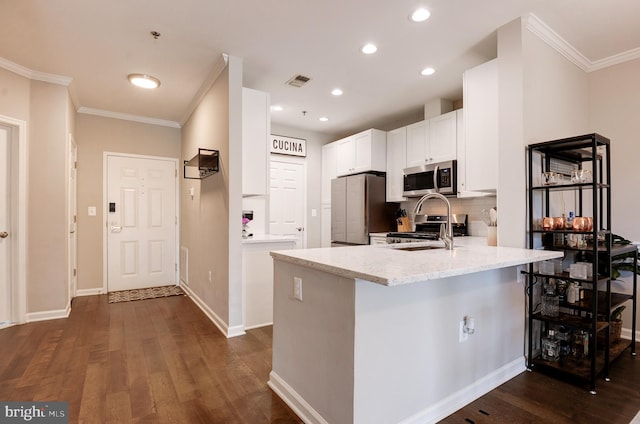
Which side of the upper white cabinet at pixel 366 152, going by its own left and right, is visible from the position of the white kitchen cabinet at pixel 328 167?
right

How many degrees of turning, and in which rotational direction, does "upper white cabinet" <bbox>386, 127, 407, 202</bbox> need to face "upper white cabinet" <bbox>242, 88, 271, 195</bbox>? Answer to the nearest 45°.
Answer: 0° — it already faces it

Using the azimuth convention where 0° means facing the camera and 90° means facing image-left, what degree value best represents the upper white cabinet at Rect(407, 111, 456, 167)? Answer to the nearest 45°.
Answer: approximately 45°

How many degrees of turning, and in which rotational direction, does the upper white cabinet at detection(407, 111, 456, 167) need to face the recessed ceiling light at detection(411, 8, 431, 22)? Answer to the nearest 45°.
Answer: approximately 45° to its left

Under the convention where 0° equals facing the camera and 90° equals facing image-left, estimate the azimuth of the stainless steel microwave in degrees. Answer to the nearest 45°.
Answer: approximately 45°

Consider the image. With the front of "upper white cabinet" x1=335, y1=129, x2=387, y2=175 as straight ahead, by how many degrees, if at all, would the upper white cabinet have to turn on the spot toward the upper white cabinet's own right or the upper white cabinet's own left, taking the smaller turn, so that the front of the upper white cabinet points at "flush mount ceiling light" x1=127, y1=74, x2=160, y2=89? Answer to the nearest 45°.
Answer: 0° — it already faces it

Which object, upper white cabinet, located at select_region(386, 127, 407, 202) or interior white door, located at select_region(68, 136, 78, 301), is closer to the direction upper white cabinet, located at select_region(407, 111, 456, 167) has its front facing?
the interior white door

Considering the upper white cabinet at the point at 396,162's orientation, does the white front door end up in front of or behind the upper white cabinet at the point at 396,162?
in front

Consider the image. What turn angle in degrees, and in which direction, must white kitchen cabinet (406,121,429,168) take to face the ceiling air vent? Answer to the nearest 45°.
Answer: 0° — it already faces it

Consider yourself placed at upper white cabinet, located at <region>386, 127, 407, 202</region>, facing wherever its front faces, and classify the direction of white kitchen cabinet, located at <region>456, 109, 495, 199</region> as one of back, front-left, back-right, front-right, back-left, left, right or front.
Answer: left
